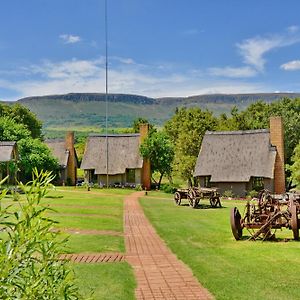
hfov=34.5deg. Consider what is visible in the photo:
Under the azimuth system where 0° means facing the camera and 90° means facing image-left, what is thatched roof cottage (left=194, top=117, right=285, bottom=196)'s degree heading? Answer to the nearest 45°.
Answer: approximately 0°

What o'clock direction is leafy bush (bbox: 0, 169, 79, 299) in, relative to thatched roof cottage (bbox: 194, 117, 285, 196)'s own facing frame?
The leafy bush is roughly at 12 o'clock from the thatched roof cottage.

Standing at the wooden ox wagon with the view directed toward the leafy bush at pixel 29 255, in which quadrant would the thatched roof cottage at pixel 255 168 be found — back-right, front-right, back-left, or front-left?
back-left

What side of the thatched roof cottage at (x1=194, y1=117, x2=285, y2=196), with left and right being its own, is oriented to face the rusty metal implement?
front

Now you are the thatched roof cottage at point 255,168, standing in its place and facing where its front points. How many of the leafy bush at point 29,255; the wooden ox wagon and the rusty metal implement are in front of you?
3

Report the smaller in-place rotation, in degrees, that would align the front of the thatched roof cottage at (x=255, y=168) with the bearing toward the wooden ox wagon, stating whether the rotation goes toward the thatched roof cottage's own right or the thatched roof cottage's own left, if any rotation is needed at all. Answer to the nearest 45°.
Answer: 0° — it already faces it
